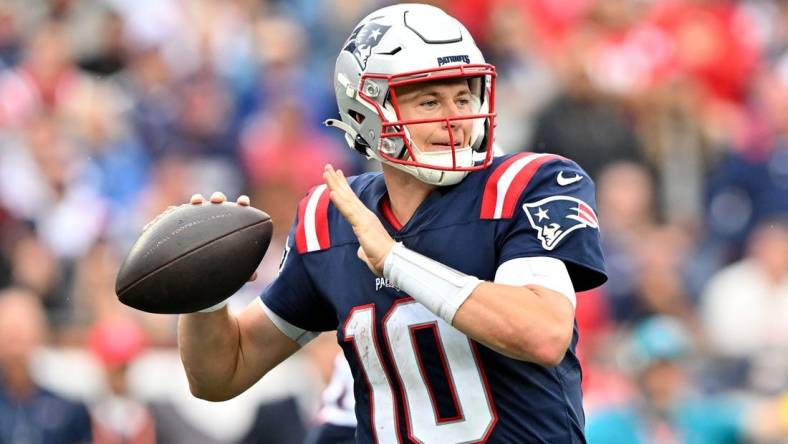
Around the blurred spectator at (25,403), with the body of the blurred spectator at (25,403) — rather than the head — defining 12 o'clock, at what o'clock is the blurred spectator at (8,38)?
the blurred spectator at (8,38) is roughly at 6 o'clock from the blurred spectator at (25,403).

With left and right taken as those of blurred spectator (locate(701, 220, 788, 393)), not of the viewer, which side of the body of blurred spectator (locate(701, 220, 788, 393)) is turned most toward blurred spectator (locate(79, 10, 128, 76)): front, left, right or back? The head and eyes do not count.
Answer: right

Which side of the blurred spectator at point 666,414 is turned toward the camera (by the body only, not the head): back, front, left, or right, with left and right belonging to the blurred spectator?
front

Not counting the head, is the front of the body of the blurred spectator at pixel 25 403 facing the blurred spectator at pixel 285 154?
no

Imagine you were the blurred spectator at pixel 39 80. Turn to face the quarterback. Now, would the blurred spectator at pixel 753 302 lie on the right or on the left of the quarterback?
left

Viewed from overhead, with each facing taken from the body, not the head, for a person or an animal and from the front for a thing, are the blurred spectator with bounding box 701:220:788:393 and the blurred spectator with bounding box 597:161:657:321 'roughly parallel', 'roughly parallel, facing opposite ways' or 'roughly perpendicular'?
roughly parallel

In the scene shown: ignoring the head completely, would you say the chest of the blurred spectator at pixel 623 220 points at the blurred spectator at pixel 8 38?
no

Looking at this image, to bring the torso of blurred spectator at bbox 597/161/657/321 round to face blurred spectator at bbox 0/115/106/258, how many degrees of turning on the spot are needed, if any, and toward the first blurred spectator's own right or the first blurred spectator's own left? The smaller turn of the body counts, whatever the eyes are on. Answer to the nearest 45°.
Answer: approximately 90° to the first blurred spectator's own right

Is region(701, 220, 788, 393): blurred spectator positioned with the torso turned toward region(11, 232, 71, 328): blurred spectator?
no

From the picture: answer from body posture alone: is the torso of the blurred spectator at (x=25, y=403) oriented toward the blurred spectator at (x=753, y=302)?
no

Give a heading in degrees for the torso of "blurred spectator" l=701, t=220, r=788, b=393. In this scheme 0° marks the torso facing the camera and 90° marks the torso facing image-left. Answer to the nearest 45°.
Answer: approximately 0°

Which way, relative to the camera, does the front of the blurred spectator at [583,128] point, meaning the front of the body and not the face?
toward the camera

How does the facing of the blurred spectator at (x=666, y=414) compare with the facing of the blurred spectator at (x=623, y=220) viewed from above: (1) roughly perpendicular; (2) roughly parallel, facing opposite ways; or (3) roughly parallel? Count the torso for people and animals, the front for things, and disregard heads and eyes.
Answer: roughly parallel
